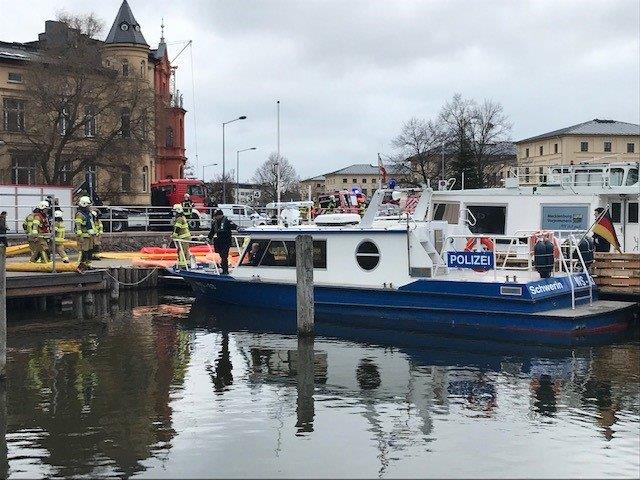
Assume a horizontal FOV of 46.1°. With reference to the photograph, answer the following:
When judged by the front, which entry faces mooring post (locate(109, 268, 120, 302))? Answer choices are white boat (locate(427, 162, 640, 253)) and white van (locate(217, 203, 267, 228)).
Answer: the white boat

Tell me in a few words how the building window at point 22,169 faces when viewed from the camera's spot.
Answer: facing the viewer

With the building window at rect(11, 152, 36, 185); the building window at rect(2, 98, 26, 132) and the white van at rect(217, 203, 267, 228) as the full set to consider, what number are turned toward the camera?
2

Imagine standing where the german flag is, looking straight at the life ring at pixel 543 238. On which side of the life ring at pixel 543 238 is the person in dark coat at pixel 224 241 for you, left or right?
right

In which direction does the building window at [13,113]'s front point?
toward the camera

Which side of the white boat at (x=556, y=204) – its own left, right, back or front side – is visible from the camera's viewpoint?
left

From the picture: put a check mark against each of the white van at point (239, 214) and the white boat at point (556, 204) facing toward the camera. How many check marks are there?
0

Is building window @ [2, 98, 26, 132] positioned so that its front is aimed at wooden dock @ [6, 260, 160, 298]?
yes

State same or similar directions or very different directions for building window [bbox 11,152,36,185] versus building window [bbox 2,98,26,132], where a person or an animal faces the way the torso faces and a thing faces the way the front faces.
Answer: same or similar directions

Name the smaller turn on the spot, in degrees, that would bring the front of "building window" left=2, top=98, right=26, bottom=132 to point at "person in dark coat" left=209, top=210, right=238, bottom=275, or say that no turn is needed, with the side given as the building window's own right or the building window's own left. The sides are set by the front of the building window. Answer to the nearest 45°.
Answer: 0° — it already faces them

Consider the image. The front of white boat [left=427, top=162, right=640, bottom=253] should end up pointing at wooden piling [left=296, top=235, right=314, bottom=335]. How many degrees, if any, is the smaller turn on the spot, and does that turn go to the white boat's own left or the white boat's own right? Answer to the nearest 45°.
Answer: approximately 45° to the white boat's own left
